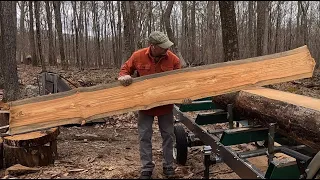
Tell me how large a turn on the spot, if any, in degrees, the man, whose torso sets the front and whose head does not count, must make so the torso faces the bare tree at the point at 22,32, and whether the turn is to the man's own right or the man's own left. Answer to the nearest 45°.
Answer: approximately 180°

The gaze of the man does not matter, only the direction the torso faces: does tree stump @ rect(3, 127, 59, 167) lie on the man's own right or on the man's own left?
on the man's own right

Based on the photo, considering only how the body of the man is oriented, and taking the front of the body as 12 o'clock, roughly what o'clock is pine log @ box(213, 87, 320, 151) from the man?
The pine log is roughly at 9 o'clock from the man.

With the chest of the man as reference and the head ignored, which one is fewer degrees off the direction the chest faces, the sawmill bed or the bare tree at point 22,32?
the sawmill bed

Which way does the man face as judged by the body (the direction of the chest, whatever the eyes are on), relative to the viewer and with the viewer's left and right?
facing the viewer

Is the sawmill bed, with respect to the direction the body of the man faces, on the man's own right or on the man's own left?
on the man's own left
